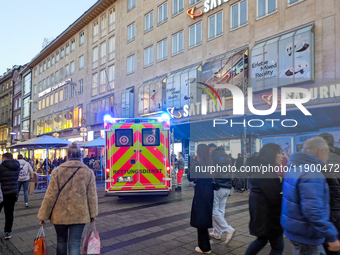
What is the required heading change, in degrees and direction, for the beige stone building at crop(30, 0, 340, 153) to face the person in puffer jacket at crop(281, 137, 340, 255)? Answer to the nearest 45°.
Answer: approximately 45° to its left

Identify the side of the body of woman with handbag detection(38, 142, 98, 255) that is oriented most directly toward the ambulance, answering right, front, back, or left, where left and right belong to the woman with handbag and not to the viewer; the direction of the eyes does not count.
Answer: front

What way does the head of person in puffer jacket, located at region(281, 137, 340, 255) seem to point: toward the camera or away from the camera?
away from the camera

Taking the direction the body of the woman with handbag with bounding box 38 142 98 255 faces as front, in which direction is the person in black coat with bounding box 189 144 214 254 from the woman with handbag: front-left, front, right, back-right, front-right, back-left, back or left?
right

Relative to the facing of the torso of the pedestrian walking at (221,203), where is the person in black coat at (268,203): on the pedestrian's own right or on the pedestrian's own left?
on the pedestrian's own left
